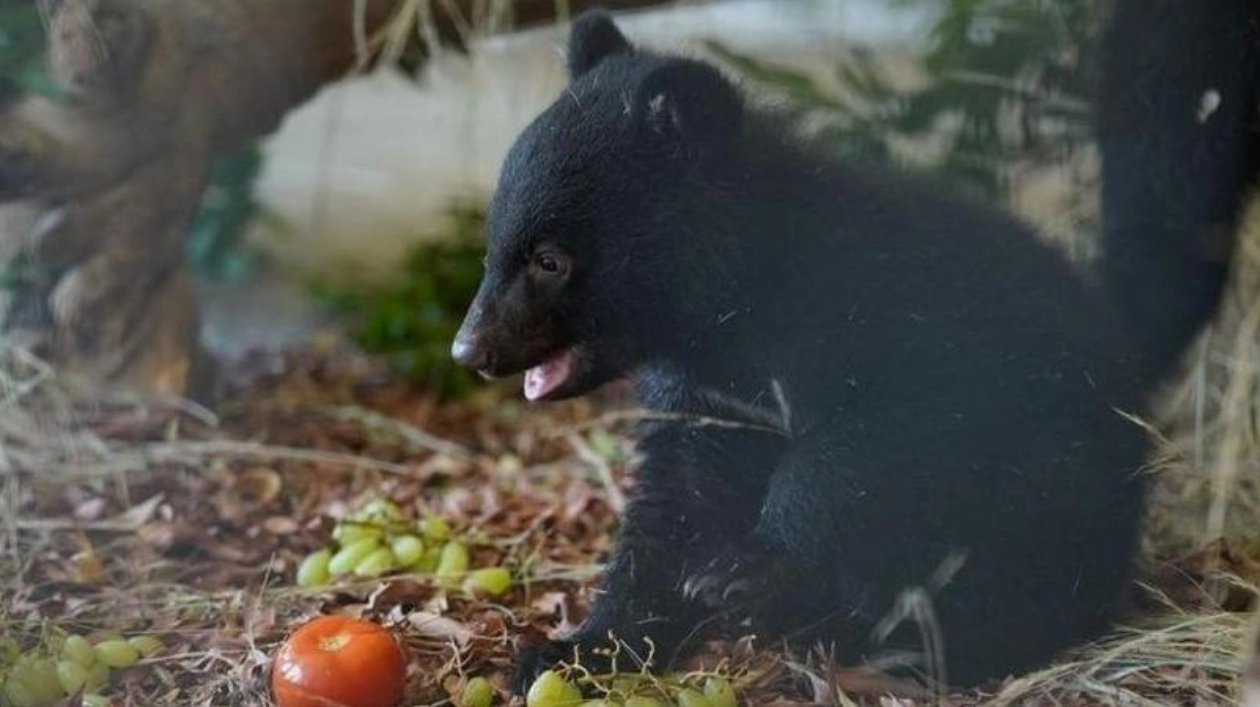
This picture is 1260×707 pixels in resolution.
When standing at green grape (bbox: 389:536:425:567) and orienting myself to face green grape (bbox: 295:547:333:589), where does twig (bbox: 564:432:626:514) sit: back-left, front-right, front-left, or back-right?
back-right

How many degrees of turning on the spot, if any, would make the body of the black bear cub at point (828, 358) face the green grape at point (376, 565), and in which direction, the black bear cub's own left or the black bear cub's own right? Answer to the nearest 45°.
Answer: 0° — it already faces it

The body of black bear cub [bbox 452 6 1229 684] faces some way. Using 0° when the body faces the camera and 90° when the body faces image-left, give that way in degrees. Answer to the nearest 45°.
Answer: approximately 90°

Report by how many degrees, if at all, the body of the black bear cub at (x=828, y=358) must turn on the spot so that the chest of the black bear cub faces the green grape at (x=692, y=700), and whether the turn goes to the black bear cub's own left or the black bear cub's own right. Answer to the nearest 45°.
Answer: approximately 90° to the black bear cub's own left

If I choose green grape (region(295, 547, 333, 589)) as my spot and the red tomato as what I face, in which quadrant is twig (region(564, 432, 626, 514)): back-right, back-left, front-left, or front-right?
back-left

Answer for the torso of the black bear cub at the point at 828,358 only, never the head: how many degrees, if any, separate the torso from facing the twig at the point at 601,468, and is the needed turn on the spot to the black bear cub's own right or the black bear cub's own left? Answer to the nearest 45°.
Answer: approximately 45° to the black bear cub's own right
